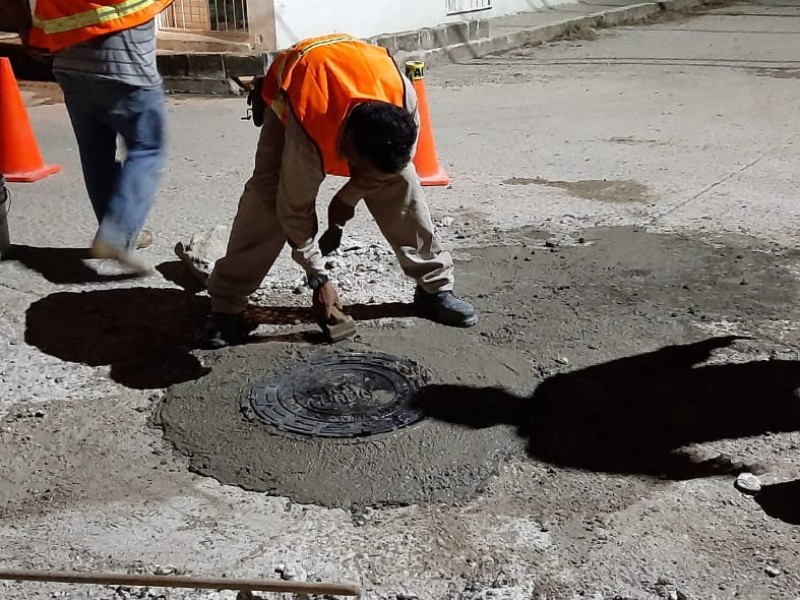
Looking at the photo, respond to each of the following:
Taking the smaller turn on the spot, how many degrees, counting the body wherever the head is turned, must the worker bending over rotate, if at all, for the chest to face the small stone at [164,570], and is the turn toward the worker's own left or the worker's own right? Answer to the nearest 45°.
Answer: approximately 90° to the worker's own right

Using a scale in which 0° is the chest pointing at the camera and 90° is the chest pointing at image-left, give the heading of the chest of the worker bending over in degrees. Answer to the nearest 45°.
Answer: approximately 315°

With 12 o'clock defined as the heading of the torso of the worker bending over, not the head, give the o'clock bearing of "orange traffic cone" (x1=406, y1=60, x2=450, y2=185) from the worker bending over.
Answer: The orange traffic cone is roughly at 8 o'clock from the worker bending over.

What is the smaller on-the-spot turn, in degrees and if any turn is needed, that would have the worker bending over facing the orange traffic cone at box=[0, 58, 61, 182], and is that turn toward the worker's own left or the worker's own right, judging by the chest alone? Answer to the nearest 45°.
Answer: approximately 180°

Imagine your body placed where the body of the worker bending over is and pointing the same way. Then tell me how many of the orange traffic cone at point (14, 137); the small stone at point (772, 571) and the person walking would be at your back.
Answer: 2

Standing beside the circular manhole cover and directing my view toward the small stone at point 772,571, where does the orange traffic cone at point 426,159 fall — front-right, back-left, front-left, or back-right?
back-left

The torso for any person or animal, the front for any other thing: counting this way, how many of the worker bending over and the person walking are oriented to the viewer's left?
0

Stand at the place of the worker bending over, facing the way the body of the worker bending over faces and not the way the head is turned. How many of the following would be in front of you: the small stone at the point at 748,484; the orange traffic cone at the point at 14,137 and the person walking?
1
